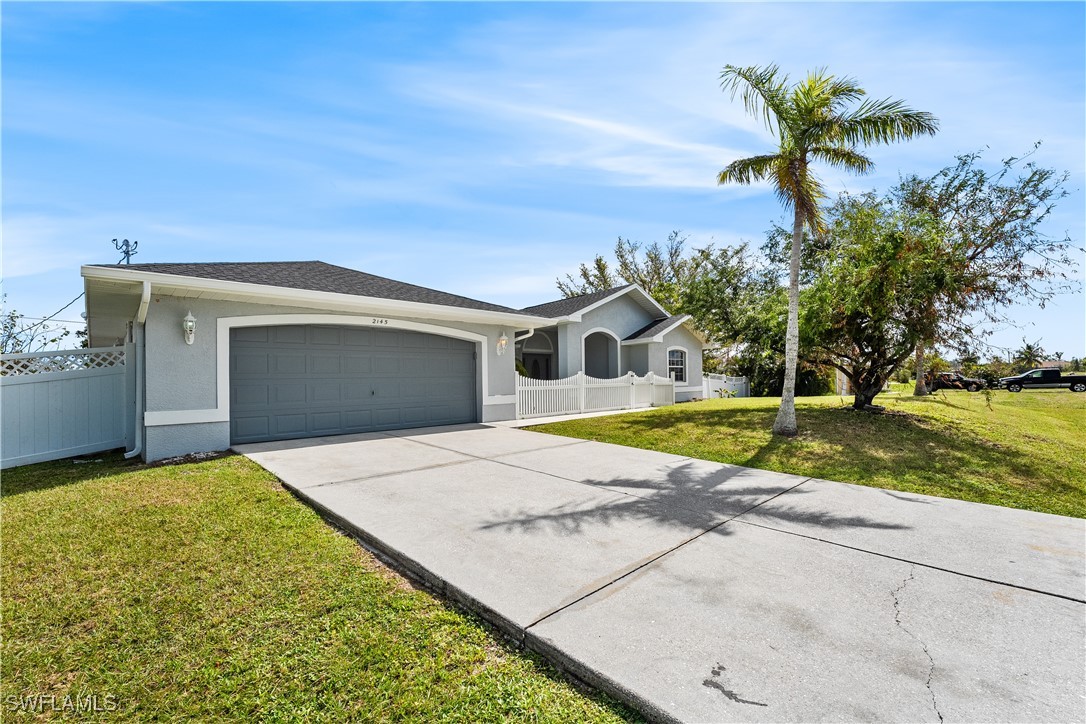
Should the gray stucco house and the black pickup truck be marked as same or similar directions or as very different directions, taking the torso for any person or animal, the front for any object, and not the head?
very different directions

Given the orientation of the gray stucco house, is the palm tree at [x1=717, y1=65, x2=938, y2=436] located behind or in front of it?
in front

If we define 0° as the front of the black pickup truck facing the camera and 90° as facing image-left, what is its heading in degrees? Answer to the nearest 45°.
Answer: approximately 90°

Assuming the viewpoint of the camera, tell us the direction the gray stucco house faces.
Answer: facing the viewer and to the right of the viewer

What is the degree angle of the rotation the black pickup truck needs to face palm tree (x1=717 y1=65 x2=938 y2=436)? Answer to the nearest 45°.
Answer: approximately 90° to its left
